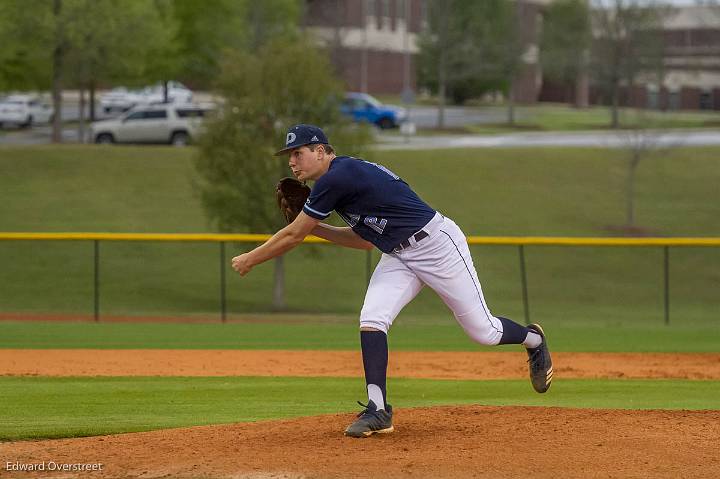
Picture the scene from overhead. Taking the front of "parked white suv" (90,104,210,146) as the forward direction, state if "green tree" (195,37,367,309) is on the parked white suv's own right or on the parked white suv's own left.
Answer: on the parked white suv's own left

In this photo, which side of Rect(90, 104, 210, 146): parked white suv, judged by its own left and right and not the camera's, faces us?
left
